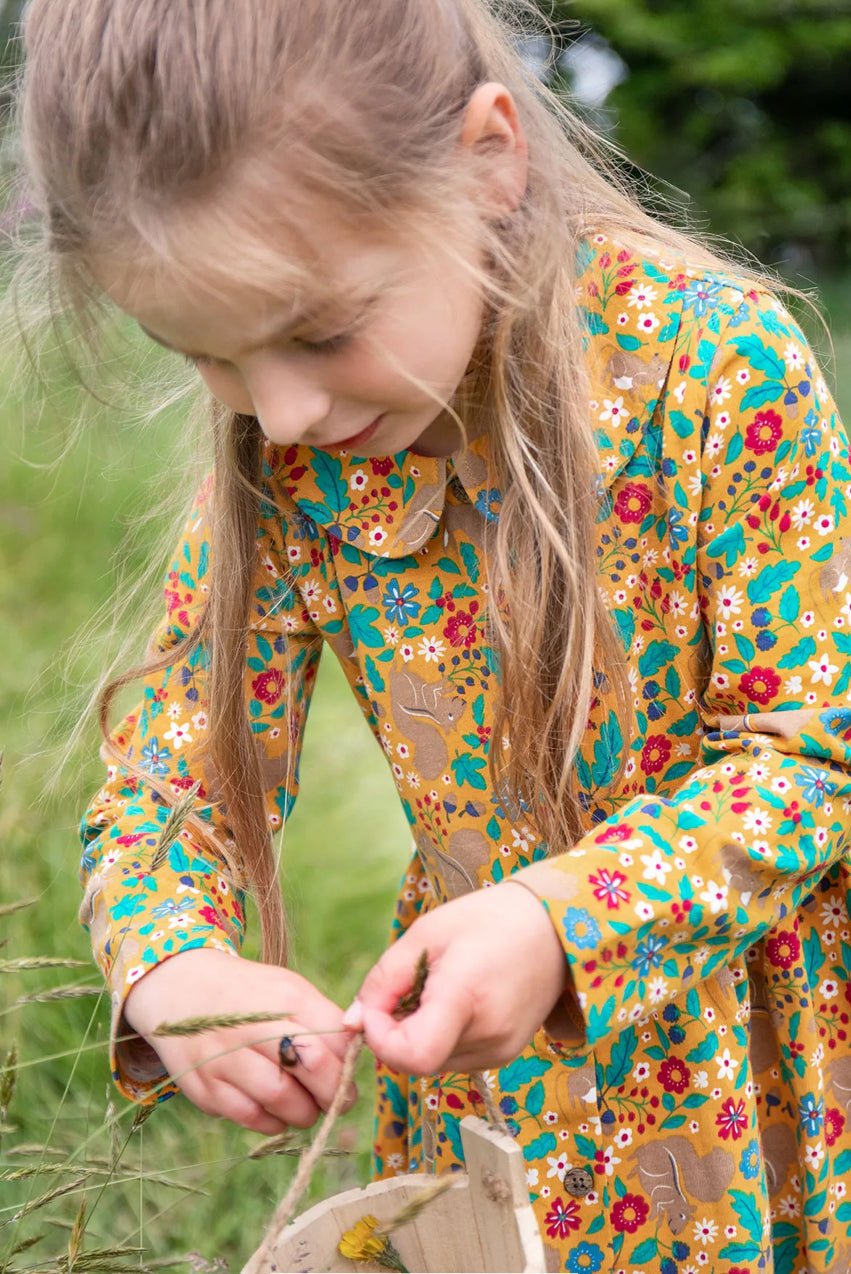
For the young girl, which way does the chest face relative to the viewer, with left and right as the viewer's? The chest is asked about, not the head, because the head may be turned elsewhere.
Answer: facing the viewer and to the left of the viewer

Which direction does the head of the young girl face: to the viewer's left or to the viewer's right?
to the viewer's left
